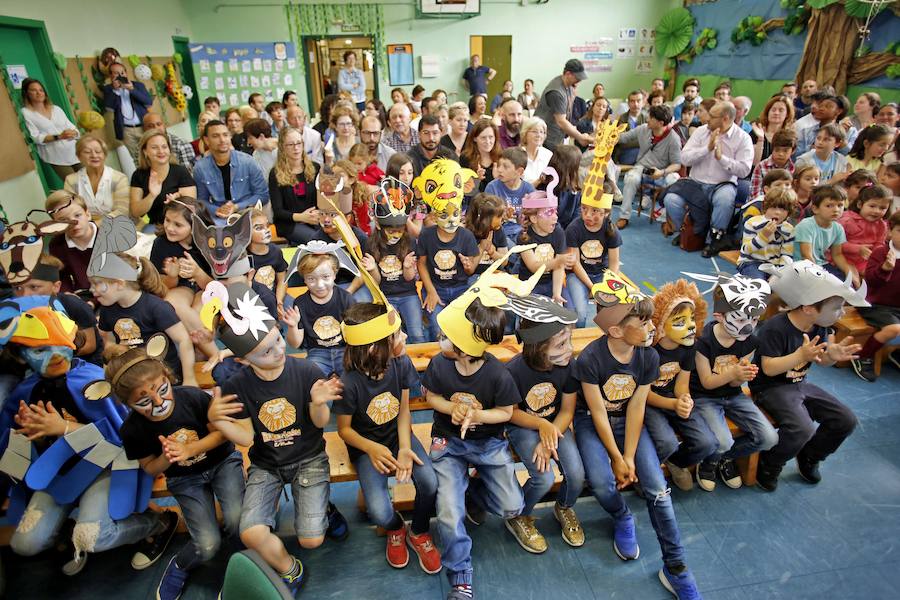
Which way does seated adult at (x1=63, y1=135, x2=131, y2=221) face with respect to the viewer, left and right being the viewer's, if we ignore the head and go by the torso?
facing the viewer

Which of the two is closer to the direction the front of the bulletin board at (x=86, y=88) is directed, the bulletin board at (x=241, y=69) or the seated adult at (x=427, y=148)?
the seated adult

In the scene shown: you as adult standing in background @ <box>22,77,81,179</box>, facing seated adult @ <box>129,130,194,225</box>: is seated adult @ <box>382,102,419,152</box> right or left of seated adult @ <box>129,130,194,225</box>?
left

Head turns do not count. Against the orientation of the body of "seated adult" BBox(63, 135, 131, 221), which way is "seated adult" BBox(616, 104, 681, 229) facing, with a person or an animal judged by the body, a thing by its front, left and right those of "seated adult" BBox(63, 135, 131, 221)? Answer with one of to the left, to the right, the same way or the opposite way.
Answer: to the right

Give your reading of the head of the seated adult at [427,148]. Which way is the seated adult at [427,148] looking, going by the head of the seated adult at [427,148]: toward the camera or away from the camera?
toward the camera

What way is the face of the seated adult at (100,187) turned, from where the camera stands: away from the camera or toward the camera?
toward the camera

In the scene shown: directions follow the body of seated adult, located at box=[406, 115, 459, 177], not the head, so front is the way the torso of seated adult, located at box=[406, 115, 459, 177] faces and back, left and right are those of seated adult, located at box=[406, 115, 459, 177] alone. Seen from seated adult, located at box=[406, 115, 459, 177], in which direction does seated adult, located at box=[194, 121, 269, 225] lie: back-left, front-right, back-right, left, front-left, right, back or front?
right

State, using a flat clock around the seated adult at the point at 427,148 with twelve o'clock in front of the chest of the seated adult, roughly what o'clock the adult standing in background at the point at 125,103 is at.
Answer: The adult standing in background is roughly at 4 o'clock from the seated adult.

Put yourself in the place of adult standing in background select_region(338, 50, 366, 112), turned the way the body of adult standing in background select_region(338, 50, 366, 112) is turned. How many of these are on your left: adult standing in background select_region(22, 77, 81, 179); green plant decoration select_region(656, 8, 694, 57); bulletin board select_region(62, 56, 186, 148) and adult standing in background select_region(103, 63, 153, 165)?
1

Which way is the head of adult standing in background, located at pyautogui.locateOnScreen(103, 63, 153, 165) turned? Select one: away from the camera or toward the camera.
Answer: toward the camera

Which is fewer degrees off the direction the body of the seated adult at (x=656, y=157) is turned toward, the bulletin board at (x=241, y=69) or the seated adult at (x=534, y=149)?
the seated adult

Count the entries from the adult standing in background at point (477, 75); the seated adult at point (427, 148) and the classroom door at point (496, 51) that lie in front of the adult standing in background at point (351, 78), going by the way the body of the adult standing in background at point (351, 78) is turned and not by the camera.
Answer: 1

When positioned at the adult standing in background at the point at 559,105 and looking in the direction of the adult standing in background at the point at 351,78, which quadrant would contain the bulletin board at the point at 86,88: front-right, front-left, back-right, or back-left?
front-left

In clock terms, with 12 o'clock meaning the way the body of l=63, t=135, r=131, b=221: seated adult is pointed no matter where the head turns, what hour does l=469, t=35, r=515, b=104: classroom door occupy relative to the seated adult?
The classroom door is roughly at 8 o'clock from the seated adult.

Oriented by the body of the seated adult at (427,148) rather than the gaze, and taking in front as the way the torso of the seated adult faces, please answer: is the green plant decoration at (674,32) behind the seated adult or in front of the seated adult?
behind

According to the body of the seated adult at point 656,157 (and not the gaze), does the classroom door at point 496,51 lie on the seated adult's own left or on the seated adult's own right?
on the seated adult's own right

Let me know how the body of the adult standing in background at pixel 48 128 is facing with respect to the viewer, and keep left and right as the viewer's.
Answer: facing the viewer and to the right of the viewer

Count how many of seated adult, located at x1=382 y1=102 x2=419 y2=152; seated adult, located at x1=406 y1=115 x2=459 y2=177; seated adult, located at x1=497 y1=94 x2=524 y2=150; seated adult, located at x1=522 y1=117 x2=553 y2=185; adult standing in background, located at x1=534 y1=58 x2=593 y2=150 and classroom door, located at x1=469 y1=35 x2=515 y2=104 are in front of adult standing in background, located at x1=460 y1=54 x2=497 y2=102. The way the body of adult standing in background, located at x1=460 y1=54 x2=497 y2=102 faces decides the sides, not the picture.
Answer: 5

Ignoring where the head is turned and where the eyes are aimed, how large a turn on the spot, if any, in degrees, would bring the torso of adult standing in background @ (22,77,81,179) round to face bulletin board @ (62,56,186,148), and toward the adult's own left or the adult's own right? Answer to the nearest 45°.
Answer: approximately 135° to the adult's own left
